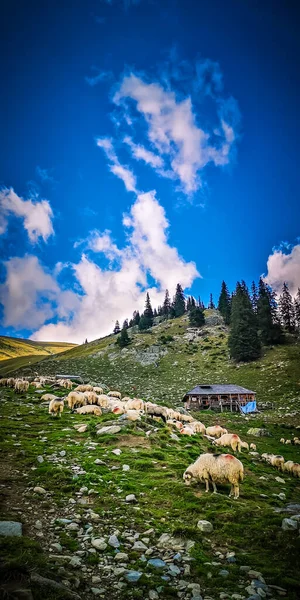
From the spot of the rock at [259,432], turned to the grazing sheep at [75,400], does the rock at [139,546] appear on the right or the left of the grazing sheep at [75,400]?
left

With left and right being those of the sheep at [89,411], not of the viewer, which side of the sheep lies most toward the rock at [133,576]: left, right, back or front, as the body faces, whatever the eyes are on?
left

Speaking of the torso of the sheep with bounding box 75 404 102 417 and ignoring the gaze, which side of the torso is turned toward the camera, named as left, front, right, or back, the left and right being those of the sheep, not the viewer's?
left

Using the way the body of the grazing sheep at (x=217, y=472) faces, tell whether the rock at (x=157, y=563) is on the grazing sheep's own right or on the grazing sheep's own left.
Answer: on the grazing sheep's own left

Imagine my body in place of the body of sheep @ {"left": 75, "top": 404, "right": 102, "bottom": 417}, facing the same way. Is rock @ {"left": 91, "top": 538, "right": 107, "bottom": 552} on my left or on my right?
on my left

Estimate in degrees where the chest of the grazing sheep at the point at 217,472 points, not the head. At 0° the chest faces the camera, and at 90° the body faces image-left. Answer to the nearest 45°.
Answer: approximately 90°

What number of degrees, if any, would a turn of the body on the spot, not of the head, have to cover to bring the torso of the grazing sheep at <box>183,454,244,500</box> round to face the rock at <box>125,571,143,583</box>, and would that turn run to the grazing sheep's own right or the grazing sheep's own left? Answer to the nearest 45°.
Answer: approximately 90° to the grazing sheep's own left

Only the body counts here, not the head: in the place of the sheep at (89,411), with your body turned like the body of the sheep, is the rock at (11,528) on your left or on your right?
on your left

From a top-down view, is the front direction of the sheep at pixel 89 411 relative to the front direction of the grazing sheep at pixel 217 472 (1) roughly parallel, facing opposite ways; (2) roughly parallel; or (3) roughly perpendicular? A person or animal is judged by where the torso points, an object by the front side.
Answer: roughly parallel
